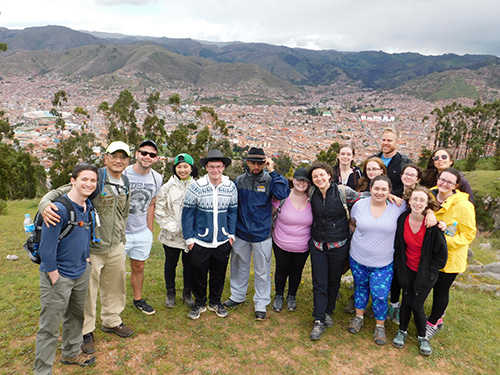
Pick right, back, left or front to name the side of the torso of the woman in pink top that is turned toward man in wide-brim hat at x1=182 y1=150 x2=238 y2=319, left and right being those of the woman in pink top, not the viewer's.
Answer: right

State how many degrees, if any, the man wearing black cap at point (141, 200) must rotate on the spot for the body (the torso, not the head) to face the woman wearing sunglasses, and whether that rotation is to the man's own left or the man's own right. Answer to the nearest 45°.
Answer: approximately 90° to the man's own left

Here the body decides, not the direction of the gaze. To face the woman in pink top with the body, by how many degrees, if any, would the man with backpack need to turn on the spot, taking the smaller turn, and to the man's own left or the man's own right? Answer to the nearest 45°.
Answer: approximately 45° to the man's own left

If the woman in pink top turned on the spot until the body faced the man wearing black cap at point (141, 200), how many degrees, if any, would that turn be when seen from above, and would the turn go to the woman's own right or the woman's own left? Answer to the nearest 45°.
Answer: approximately 90° to the woman's own right

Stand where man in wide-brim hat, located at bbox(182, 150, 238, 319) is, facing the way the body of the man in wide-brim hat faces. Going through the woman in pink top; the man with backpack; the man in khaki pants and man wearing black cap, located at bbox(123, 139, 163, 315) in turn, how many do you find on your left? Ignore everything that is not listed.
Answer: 1

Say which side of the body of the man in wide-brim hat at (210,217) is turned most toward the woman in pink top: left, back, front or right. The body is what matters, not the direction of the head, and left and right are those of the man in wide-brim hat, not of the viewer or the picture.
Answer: left
